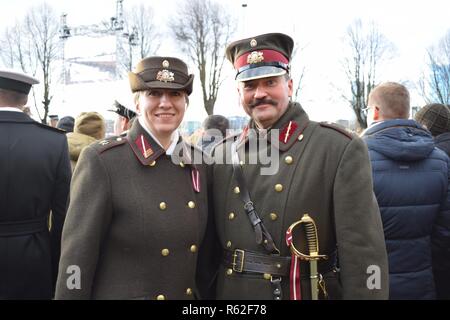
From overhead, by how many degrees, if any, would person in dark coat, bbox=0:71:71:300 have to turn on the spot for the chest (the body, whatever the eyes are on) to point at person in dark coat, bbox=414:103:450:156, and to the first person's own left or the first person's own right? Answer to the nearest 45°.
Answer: approximately 90° to the first person's own right

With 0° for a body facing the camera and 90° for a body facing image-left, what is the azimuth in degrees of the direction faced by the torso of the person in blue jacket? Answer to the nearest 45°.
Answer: approximately 180°

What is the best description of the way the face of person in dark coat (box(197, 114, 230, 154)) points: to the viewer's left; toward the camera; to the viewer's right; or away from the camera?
away from the camera

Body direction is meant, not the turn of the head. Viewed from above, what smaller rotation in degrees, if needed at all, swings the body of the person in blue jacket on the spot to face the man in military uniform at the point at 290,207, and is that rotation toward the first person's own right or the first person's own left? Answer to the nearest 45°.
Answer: approximately 135° to the first person's own left

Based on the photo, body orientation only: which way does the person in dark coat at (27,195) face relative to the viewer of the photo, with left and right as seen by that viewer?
facing away from the viewer

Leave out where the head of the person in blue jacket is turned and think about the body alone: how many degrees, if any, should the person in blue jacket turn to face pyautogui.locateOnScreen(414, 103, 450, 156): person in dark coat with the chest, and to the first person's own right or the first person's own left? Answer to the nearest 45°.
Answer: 0° — they already face them

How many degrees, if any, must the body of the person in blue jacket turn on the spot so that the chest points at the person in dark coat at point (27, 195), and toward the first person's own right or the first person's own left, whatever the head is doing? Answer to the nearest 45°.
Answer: approximately 90° to the first person's own left

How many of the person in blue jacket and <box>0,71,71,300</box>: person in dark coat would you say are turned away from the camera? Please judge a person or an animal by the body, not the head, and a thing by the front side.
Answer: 2

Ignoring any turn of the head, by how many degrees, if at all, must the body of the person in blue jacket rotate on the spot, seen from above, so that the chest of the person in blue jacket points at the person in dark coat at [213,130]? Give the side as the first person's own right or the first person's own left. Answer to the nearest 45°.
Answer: approximately 45° to the first person's own left
